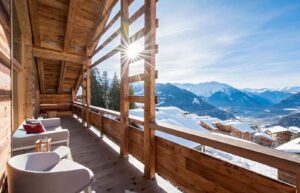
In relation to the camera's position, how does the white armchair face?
facing away from the viewer and to the right of the viewer

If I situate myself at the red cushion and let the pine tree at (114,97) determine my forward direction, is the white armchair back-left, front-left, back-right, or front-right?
back-right
